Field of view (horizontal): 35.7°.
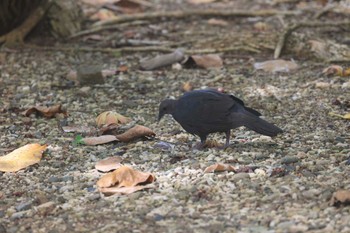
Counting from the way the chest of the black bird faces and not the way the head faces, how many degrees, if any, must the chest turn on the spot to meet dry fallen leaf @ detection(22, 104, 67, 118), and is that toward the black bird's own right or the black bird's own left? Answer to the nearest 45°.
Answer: approximately 45° to the black bird's own right

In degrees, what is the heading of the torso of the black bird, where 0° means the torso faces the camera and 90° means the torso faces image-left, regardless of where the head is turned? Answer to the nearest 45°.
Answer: approximately 90°

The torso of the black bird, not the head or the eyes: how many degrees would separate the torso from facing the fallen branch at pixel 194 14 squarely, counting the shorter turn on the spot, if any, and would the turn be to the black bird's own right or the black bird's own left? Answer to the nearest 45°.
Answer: approximately 90° to the black bird's own right

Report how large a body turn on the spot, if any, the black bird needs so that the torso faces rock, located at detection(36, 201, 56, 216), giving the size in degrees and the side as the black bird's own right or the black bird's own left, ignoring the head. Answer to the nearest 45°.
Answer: approximately 45° to the black bird's own left

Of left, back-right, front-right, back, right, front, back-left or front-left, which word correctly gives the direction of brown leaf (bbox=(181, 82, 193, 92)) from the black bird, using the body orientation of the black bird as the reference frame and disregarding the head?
right

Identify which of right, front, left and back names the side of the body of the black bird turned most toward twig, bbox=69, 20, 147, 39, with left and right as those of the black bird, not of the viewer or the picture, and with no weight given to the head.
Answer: right

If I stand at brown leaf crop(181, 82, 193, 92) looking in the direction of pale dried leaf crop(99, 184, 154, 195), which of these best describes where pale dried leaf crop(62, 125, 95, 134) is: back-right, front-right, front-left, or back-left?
front-right

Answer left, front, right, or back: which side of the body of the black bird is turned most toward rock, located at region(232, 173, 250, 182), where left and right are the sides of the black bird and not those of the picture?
left

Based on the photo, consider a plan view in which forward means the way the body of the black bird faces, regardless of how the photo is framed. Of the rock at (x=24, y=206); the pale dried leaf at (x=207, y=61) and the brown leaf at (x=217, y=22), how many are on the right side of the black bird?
2

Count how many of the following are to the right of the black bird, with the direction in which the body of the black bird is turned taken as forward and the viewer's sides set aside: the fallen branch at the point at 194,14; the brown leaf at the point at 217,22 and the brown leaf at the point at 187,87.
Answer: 3

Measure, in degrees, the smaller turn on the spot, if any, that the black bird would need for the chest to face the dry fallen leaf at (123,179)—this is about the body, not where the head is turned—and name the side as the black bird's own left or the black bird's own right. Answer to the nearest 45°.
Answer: approximately 45° to the black bird's own left

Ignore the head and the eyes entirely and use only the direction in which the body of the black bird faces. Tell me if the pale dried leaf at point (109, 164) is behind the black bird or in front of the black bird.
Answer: in front

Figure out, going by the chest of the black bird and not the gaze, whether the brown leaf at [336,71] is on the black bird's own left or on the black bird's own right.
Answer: on the black bird's own right

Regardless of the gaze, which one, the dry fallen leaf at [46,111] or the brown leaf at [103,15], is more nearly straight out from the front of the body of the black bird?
the dry fallen leaf

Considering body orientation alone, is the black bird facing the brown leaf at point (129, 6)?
no

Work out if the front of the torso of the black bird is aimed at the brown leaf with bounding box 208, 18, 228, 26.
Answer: no

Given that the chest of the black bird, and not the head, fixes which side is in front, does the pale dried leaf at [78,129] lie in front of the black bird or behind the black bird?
in front

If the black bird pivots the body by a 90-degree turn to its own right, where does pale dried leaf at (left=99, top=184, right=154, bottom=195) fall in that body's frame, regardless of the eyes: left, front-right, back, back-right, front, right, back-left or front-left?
back-left

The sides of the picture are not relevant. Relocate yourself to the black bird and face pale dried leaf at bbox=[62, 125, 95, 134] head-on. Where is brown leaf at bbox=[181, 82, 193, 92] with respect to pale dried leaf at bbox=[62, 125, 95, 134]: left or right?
right
